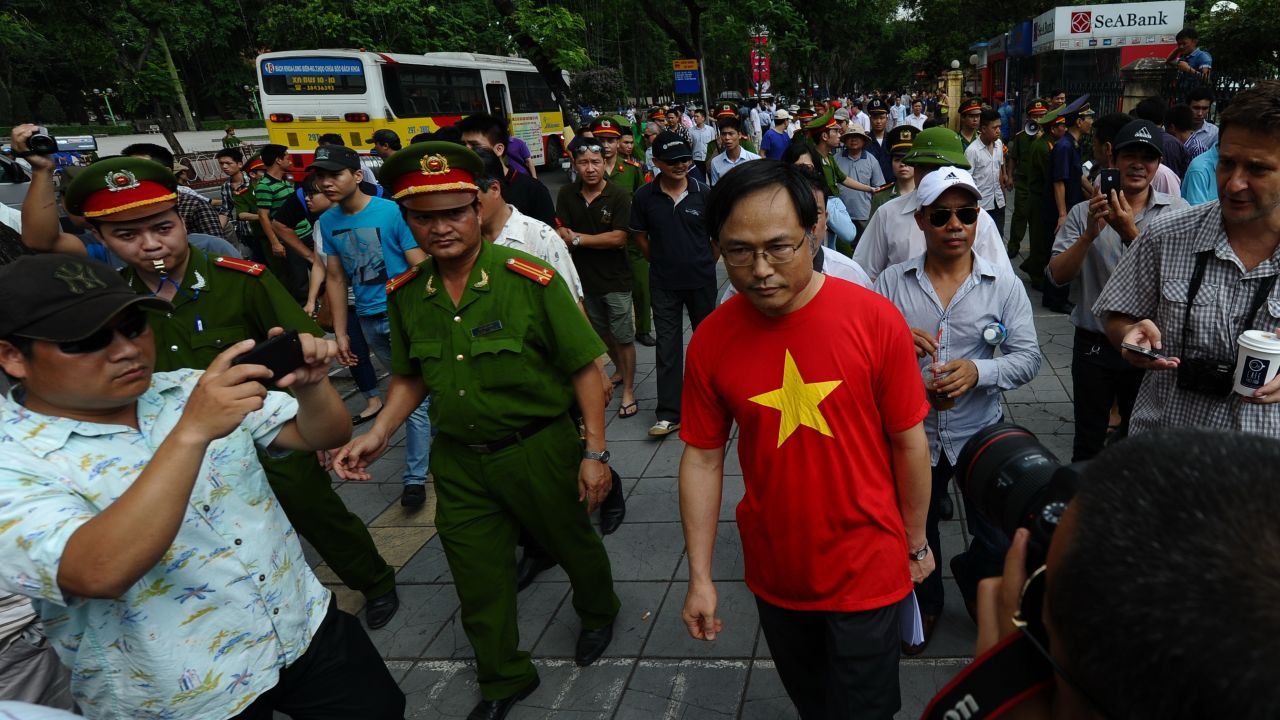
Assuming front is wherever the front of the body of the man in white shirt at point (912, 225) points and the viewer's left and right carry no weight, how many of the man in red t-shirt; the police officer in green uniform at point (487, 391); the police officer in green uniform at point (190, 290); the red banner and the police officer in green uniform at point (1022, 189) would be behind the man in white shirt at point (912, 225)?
2

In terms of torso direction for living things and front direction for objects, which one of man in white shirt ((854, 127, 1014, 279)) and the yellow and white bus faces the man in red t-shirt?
the man in white shirt

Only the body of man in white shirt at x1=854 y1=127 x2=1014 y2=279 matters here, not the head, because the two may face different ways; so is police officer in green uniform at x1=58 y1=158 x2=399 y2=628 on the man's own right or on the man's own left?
on the man's own right

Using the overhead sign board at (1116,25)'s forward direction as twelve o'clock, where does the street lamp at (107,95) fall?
The street lamp is roughly at 3 o'clock from the overhead sign board.

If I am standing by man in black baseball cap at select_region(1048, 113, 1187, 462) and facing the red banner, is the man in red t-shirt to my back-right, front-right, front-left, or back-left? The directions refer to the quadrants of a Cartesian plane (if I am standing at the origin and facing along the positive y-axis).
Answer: back-left

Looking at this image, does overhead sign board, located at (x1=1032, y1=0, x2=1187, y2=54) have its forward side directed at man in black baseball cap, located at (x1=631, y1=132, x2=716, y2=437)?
yes

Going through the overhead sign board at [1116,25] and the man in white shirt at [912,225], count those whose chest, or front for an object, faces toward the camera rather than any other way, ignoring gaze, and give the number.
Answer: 2

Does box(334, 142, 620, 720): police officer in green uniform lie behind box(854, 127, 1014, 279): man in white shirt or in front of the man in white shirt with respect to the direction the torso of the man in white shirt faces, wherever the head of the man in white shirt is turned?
in front
